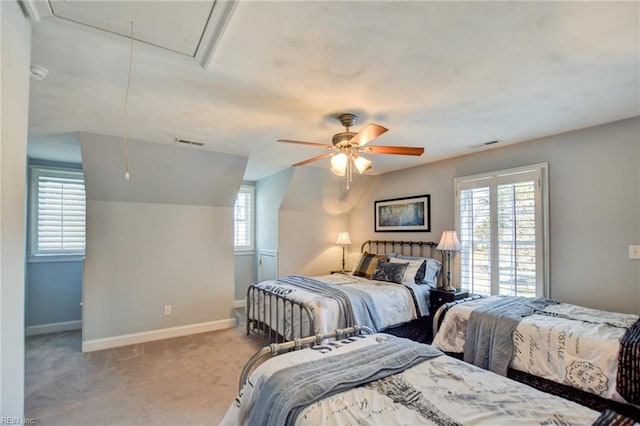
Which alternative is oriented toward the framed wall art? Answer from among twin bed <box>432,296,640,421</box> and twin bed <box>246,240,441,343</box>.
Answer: twin bed <box>432,296,640,421</box>

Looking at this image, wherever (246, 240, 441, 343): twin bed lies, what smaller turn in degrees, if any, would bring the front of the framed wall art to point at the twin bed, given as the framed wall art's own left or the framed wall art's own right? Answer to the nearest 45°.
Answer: approximately 45° to the framed wall art's own left

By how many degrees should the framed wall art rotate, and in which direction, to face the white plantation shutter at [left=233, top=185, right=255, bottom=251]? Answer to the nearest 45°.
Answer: approximately 45° to its right

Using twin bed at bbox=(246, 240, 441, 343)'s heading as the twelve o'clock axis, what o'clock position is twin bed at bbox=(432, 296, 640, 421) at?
twin bed at bbox=(432, 296, 640, 421) is roughly at 9 o'clock from twin bed at bbox=(246, 240, 441, 343).

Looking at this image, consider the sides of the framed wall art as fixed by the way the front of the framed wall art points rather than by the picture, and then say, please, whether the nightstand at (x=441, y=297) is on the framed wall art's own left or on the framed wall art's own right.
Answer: on the framed wall art's own left

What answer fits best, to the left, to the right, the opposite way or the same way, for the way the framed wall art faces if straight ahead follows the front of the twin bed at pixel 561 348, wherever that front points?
to the left

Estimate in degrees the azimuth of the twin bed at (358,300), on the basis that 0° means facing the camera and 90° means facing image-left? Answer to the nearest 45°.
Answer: approximately 45°

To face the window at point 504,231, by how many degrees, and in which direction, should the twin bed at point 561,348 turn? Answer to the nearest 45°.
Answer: approximately 45° to its right

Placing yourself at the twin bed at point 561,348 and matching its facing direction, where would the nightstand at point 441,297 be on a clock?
The nightstand is roughly at 12 o'clock from the twin bed.

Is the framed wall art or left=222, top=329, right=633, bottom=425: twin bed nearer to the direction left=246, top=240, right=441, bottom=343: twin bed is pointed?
the twin bed

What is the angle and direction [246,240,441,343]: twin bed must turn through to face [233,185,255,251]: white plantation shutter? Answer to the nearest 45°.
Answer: approximately 90° to its right

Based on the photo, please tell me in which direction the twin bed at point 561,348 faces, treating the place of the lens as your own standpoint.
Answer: facing away from the viewer and to the left of the viewer

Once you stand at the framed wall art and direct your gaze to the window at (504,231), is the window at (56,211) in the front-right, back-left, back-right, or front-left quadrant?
back-right

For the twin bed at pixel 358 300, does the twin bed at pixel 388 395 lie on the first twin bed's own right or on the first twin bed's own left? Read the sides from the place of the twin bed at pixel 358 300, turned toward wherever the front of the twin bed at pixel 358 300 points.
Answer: on the first twin bed's own left
